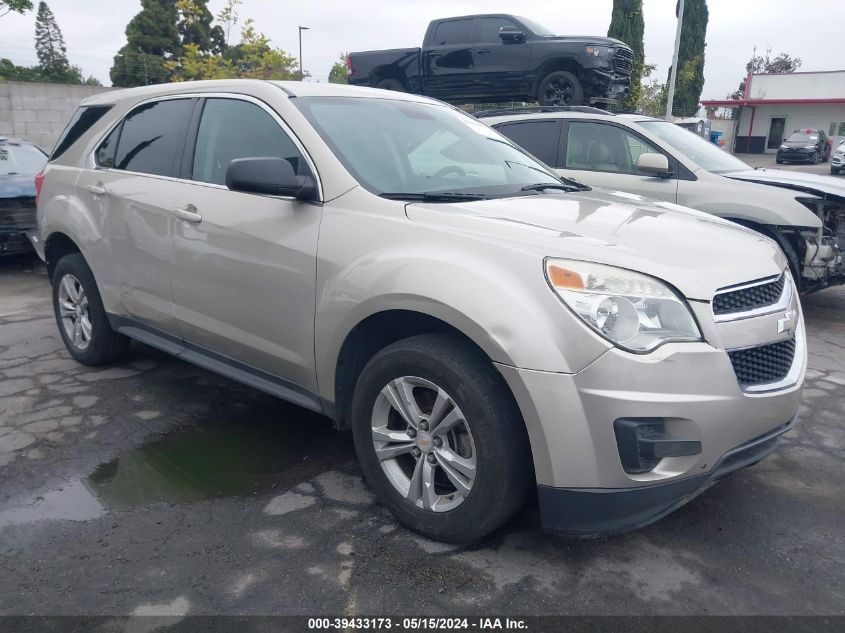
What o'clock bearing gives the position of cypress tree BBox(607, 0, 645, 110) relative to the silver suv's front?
The cypress tree is roughly at 8 o'clock from the silver suv.

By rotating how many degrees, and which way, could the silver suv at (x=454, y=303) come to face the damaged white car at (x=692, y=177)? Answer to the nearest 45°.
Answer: approximately 90° to its left

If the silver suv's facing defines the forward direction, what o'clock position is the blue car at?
The blue car is roughly at 6 o'clock from the silver suv.

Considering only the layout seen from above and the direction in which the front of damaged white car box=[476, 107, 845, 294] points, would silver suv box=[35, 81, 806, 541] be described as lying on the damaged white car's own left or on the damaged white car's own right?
on the damaged white car's own right

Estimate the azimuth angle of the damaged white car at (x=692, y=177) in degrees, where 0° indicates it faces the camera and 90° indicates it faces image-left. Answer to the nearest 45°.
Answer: approximately 315°

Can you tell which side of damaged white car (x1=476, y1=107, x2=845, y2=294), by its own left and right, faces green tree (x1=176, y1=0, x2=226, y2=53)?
back

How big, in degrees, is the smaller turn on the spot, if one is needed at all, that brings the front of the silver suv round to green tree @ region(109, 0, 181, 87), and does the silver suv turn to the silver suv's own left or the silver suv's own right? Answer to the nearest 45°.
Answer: approximately 135° to the silver suv's own left

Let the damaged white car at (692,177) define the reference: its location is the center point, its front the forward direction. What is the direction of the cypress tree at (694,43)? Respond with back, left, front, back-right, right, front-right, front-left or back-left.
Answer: back-left

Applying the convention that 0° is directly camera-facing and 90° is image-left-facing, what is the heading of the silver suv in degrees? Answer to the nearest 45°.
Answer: approximately 315°

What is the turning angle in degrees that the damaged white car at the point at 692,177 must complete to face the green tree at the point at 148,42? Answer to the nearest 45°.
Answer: approximately 180°
